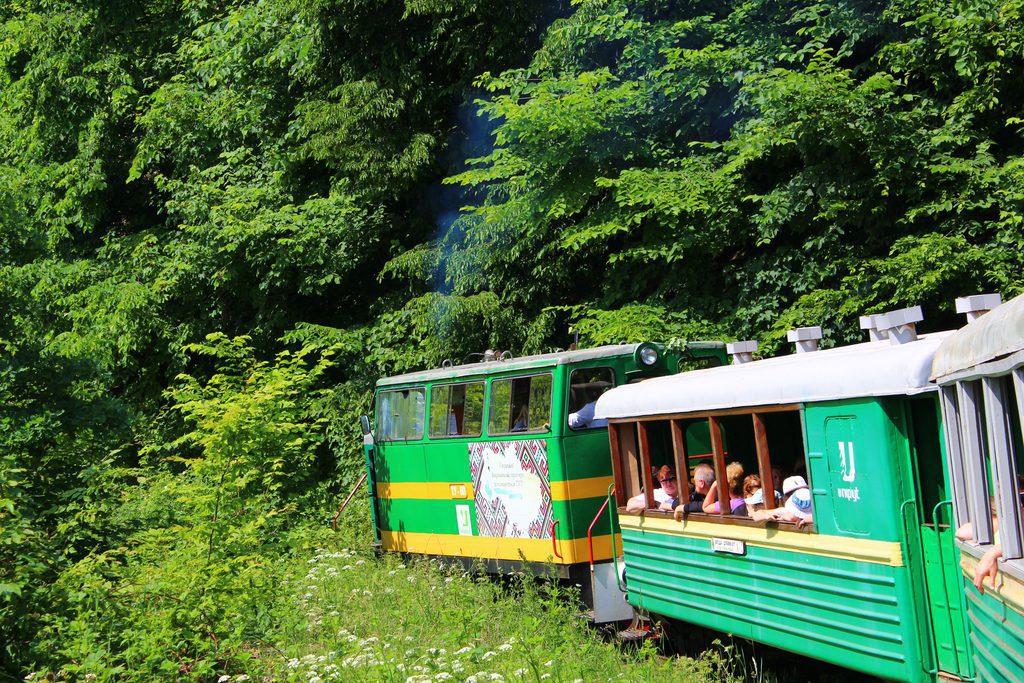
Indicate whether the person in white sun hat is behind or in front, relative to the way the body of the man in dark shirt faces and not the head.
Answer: behind

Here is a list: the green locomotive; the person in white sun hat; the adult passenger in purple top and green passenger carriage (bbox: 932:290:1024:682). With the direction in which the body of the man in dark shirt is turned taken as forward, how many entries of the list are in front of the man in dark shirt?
1

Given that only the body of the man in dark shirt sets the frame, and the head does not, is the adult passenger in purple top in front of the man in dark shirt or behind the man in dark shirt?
behind
